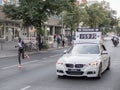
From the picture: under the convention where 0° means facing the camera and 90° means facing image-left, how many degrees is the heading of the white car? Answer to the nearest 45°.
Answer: approximately 45°

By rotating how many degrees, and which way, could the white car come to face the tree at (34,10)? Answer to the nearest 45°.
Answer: approximately 135° to its right
